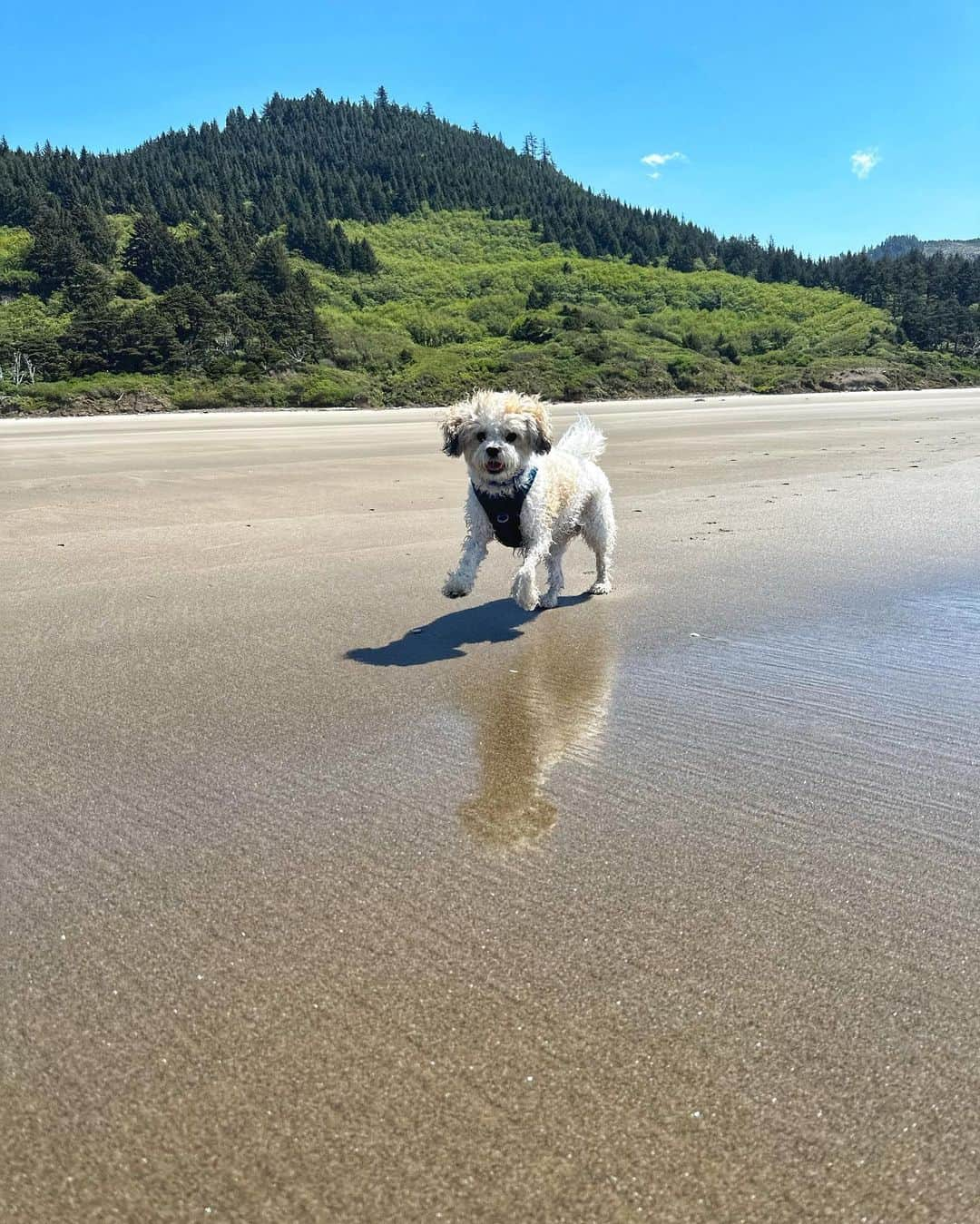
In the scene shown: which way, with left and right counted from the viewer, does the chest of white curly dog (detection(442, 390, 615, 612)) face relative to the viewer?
facing the viewer and to the left of the viewer
